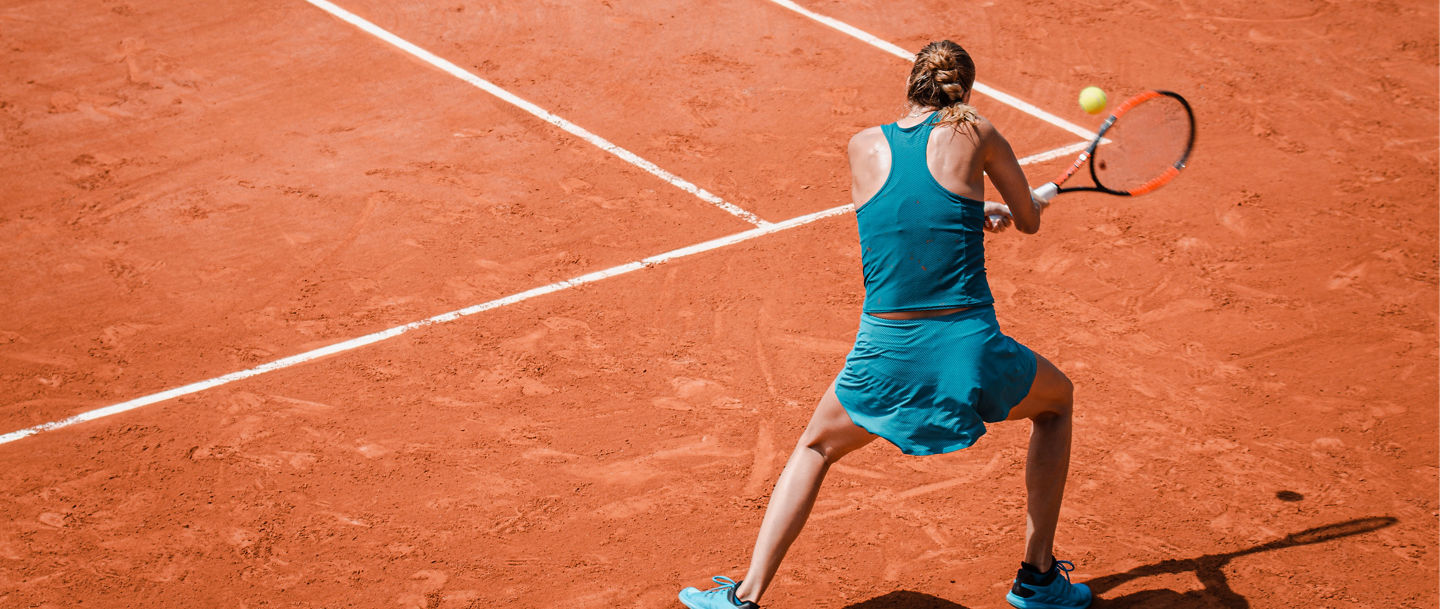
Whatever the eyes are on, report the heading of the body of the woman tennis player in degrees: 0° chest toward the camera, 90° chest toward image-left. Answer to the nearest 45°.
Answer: approximately 180°

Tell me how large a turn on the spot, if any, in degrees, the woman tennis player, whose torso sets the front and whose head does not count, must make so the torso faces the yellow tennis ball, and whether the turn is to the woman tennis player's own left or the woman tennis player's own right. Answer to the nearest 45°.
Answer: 0° — they already face it
